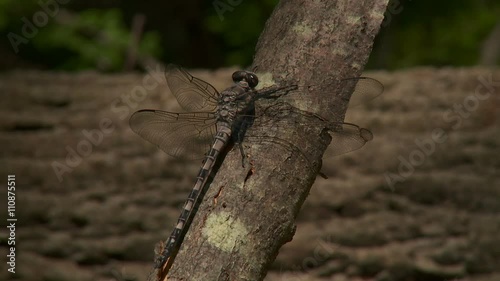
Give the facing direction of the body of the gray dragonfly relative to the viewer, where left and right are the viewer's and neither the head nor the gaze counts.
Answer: facing away from the viewer and to the right of the viewer
